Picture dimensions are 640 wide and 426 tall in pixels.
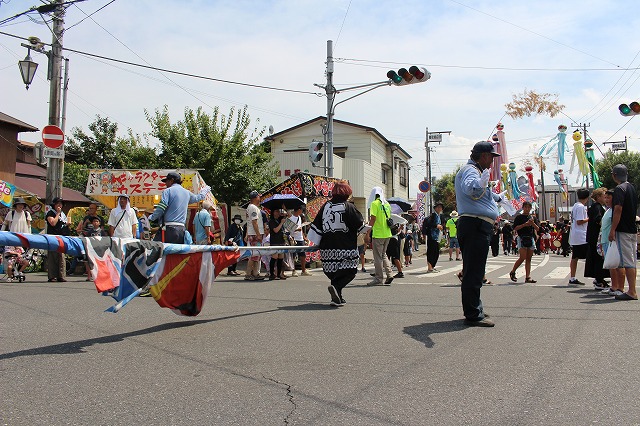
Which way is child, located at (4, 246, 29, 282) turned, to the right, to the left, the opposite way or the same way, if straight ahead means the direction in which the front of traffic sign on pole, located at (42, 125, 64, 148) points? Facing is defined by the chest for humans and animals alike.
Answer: the same way

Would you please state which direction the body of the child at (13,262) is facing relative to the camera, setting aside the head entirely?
toward the camera

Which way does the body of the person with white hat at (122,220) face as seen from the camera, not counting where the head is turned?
toward the camera

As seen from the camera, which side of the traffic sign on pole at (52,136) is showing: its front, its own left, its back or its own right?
front

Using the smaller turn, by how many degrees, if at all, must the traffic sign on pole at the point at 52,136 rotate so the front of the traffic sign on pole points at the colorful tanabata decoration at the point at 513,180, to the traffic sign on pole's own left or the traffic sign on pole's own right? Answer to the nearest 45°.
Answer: approximately 90° to the traffic sign on pole's own left

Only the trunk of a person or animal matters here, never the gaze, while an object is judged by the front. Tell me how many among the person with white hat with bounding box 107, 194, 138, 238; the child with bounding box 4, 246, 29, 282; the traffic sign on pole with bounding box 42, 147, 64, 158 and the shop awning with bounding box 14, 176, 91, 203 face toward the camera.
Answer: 4

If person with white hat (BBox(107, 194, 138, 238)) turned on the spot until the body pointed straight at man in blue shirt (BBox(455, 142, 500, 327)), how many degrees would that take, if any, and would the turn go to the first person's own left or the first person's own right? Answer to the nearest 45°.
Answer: approximately 45° to the first person's own left

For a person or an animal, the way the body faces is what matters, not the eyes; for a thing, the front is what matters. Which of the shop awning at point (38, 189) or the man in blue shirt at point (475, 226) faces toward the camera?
the shop awning

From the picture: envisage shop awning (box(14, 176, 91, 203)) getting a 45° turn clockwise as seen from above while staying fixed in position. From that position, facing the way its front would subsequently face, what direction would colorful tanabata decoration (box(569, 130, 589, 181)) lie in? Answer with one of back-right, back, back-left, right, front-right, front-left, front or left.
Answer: left

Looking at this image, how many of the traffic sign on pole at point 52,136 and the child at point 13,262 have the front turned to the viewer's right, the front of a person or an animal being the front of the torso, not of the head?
0
